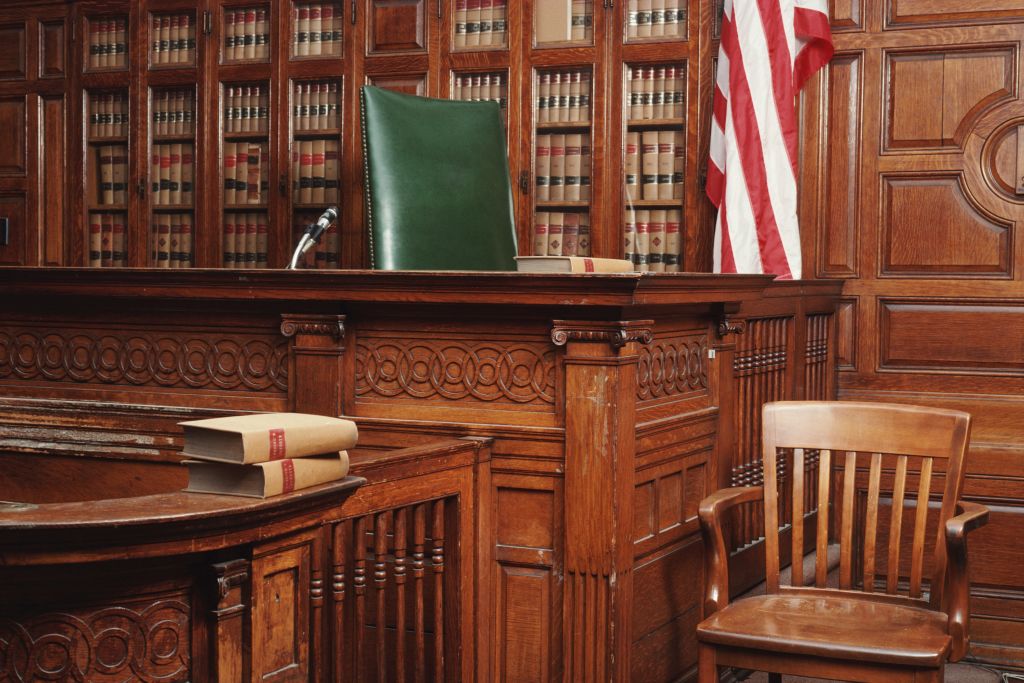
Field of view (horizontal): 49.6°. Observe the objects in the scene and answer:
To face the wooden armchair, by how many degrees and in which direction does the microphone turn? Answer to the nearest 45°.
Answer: approximately 45° to its right

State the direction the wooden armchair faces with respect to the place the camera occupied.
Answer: facing the viewer and to the left of the viewer

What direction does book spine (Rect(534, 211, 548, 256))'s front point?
toward the camera

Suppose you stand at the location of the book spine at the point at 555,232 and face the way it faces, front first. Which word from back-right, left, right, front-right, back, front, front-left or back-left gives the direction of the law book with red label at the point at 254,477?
front

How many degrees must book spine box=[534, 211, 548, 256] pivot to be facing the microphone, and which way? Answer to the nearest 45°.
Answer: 0° — it already faces it

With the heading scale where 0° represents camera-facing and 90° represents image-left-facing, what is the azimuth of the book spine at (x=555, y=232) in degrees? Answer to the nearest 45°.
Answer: approximately 0°

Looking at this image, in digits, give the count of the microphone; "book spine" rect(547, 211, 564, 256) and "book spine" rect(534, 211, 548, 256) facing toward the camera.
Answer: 2

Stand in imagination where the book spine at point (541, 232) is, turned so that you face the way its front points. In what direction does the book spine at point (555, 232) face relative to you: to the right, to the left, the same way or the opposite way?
the same way

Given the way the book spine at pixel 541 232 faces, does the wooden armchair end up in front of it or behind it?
in front

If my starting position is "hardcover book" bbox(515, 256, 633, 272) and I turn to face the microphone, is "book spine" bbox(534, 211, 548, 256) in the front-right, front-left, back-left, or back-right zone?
front-right

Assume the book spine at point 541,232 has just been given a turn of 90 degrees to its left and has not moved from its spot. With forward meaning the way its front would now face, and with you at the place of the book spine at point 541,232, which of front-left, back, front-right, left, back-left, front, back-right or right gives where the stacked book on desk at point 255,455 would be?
right

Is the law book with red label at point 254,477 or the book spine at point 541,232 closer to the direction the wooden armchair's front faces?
the law book with red label

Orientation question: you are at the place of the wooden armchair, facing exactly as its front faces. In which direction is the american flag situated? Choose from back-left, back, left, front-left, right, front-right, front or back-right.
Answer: back-right

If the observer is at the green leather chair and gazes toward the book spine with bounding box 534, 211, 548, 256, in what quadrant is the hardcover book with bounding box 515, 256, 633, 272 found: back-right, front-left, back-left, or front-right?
back-right
